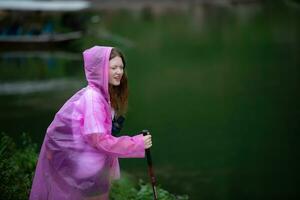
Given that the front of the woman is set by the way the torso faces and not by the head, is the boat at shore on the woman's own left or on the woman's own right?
on the woman's own left

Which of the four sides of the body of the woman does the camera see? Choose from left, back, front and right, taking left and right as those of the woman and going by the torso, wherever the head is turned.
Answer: right
